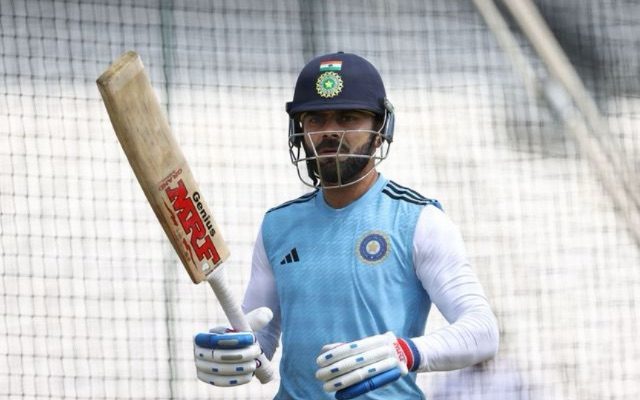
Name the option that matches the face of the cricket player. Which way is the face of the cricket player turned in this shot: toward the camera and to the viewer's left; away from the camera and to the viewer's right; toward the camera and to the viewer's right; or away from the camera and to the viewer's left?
toward the camera and to the viewer's left

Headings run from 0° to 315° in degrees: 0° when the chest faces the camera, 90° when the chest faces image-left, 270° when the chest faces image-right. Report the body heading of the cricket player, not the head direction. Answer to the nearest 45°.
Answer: approximately 45°
